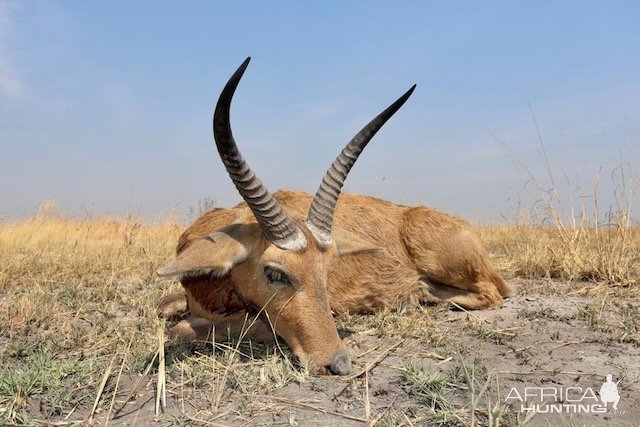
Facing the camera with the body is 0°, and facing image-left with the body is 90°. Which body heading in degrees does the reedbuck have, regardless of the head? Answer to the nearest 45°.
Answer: approximately 45°
